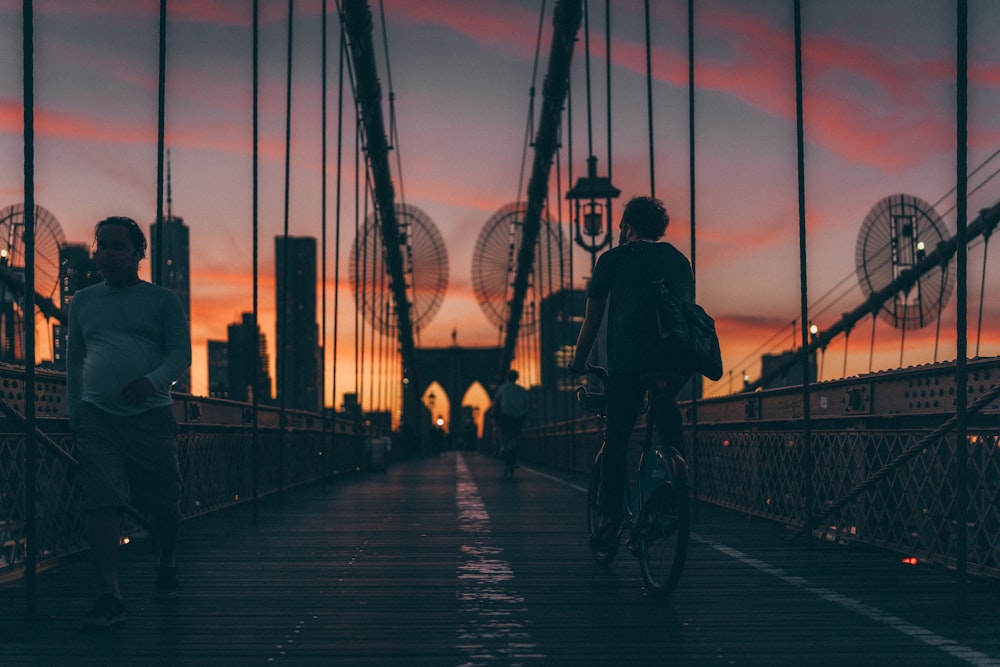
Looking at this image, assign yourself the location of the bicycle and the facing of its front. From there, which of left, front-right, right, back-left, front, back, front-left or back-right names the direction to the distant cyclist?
front-right

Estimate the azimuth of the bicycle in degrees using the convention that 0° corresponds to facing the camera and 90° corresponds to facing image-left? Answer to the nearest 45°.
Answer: approximately 135°

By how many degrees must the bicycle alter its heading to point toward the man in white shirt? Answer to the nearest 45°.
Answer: approximately 45° to its left

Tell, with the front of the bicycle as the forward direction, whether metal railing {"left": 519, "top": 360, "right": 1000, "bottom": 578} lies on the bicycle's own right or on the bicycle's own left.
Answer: on the bicycle's own right

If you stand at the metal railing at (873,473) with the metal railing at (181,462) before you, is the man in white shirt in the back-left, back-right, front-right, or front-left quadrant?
front-left

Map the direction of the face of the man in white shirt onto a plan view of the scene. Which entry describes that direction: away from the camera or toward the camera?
toward the camera

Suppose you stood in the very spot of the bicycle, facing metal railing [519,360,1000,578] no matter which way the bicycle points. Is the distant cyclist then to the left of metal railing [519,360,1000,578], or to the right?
left
